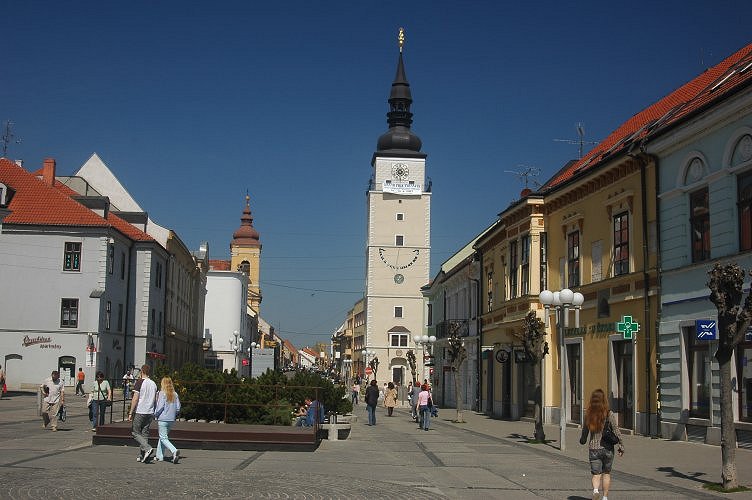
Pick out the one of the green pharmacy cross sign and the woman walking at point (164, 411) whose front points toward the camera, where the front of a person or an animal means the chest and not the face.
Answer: the green pharmacy cross sign

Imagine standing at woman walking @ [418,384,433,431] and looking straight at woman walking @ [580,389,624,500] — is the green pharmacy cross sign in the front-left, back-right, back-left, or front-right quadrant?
front-left

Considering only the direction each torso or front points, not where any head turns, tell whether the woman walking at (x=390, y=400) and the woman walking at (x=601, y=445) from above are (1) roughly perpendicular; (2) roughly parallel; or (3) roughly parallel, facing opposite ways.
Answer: roughly parallel

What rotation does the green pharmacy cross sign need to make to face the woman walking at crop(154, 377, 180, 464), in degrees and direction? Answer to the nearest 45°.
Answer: approximately 45° to its right

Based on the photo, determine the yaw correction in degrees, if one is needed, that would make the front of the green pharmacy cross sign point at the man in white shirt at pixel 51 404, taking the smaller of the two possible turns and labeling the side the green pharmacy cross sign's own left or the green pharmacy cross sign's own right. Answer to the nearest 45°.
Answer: approximately 90° to the green pharmacy cross sign's own right

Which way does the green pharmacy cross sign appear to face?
toward the camera

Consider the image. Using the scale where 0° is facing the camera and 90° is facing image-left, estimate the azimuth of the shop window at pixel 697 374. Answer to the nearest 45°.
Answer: approximately 45°

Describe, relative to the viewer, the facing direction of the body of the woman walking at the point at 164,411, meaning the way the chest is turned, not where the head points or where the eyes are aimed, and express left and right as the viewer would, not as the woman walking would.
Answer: facing away from the viewer and to the left of the viewer

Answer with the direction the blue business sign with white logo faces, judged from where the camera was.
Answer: facing the viewer
